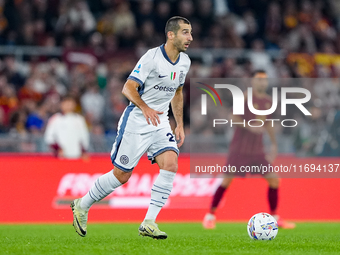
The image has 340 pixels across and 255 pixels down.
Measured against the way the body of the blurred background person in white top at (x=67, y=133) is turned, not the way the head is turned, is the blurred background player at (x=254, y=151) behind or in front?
in front

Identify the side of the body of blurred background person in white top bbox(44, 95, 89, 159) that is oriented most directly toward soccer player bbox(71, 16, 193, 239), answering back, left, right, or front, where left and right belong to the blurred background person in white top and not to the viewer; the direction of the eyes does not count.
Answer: front

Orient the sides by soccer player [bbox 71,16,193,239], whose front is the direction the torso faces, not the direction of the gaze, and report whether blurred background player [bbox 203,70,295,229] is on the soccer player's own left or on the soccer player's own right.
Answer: on the soccer player's own left

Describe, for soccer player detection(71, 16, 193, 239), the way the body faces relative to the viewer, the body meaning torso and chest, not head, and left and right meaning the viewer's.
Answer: facing the viewer and to the right of the viewer

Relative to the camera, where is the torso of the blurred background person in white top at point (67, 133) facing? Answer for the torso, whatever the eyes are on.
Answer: toward the camera

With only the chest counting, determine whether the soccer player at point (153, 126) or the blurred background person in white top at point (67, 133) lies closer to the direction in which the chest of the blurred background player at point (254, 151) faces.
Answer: the soccer player

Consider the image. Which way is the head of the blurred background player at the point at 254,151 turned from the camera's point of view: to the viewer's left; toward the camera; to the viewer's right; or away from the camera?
toward the camera

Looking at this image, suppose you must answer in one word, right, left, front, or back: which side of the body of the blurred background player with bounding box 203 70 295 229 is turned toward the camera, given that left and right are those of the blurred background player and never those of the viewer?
front

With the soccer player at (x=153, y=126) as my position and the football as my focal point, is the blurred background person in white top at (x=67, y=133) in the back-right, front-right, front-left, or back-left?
back-left

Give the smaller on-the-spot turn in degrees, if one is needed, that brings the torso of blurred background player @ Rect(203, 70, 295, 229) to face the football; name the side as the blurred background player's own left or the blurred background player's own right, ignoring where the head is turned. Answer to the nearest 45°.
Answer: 0° — they already face it

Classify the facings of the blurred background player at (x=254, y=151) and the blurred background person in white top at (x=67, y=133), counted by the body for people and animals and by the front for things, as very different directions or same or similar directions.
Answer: same or similar directions

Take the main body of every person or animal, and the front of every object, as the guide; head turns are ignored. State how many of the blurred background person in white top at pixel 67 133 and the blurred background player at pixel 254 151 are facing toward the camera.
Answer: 2

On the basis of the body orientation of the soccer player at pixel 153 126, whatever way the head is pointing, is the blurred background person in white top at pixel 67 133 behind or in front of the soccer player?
behind
